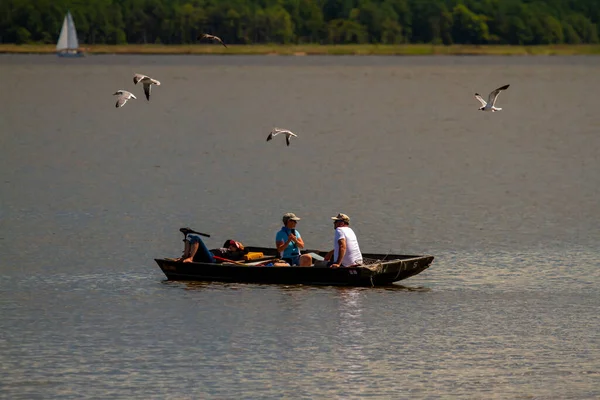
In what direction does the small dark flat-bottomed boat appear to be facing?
to the viewer's right
